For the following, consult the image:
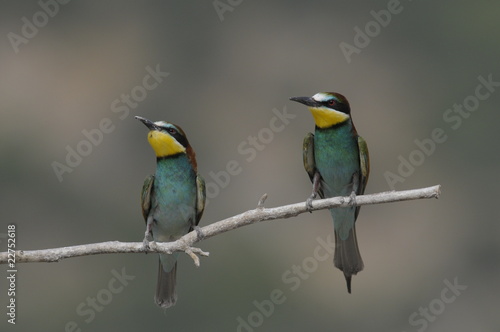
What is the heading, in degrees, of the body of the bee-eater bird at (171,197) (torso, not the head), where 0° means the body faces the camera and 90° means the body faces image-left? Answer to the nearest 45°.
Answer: approximately 0°

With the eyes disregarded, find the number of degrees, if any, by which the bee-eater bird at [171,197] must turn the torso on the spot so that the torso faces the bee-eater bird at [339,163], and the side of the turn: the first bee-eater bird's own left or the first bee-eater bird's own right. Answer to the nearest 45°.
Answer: approximately 90° to the first bee-eater bird's own left
